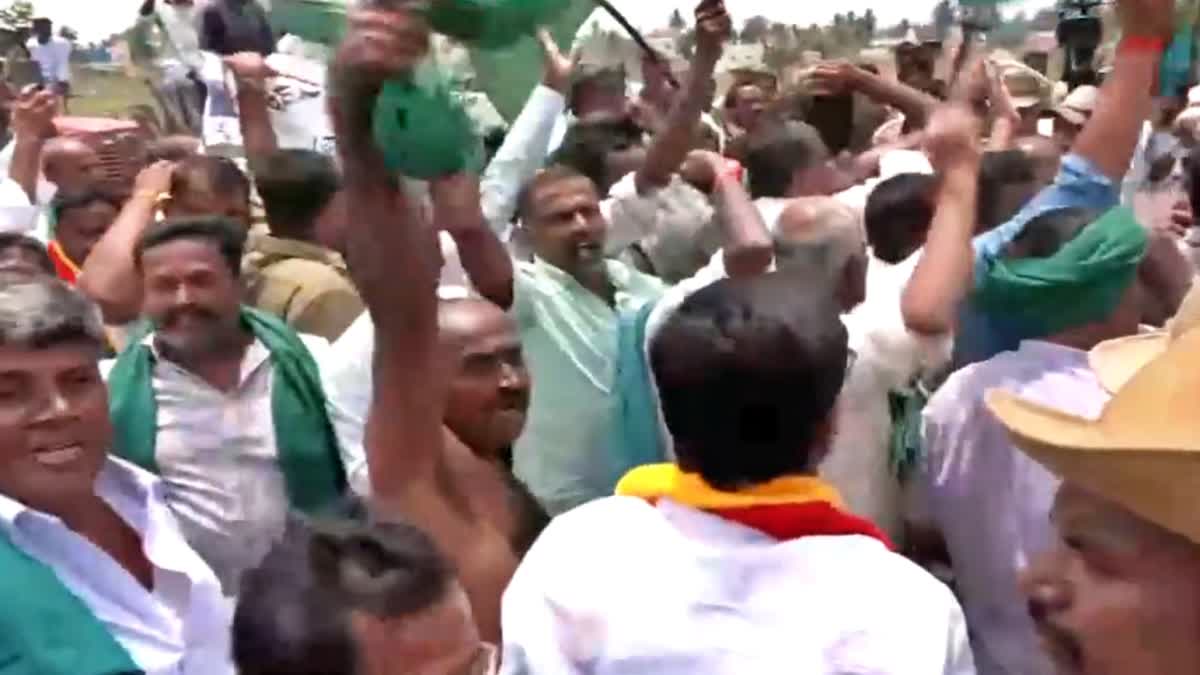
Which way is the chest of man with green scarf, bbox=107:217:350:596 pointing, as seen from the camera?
toward the camera

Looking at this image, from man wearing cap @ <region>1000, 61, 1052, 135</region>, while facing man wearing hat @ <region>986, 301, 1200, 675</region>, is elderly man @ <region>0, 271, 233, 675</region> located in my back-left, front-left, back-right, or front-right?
front-right

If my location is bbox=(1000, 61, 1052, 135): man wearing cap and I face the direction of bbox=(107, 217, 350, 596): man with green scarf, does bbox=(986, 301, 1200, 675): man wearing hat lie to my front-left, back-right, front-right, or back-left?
front-left

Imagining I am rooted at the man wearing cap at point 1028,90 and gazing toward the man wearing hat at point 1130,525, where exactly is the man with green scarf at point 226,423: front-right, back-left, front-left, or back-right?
front-right

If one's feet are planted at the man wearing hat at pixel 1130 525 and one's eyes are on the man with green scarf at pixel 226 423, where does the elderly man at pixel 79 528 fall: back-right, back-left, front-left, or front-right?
front-left

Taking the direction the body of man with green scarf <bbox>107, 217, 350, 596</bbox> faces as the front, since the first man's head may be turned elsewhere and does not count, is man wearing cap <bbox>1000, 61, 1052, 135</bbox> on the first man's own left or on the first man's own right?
on the first man's own left
